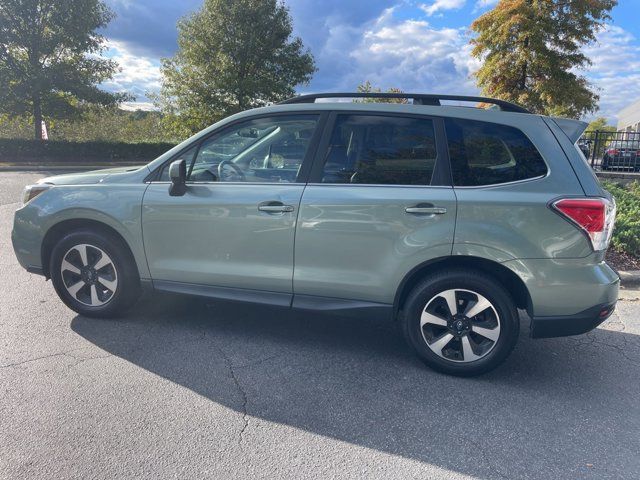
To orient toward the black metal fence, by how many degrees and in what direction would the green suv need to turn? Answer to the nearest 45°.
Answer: approximately 135° to its right

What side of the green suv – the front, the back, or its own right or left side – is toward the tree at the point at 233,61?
right

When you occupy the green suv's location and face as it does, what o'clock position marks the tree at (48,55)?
The tree is roughly at 2 o'clock from the green suv.

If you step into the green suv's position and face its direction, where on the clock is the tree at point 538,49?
The tree is roughly at 4 o'clock from the green suv.

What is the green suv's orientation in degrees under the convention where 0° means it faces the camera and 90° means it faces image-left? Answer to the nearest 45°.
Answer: approximately 90°

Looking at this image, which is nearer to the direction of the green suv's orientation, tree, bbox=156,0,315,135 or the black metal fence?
the tree

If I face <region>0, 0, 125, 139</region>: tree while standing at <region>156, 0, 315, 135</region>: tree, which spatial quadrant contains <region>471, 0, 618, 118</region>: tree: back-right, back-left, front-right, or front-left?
back-left

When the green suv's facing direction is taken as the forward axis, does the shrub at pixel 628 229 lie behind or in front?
behind
